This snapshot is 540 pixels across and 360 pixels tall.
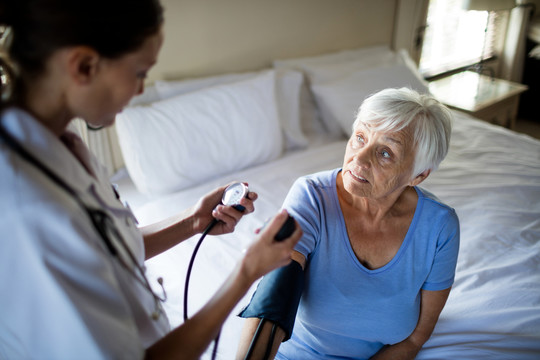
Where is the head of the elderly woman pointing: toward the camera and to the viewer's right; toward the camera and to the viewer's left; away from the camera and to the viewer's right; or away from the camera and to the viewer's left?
toward the camera and to the viewer's left

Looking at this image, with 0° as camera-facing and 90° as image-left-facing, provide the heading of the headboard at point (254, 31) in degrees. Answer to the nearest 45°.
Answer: approximately 315°

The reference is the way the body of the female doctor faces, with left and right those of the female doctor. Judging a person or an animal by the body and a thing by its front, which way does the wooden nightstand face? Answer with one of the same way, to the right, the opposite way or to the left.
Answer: to the right

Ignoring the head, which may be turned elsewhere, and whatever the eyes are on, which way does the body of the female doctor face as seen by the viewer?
to the viewer's right

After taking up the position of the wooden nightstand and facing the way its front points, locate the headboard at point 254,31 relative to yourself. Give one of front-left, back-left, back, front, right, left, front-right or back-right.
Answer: right

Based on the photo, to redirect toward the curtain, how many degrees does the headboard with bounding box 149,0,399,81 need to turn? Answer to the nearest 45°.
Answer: approximately 90° to its left

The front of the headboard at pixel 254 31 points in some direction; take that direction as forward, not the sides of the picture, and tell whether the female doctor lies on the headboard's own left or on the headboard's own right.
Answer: on the headboard's own right

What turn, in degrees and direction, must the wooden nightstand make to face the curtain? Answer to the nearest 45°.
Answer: approximately 135° to its left

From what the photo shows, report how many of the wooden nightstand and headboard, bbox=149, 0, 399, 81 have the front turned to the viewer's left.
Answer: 0
